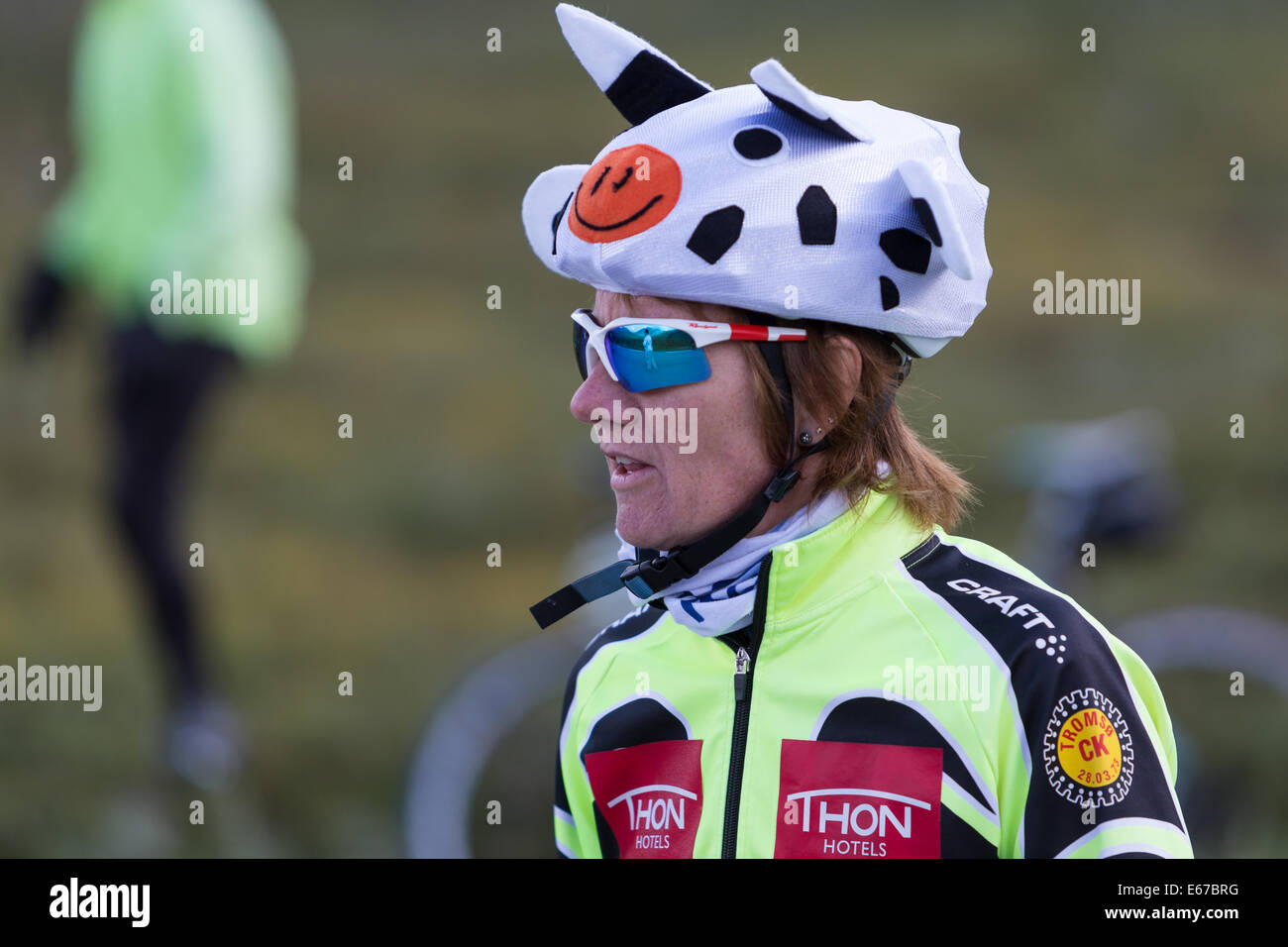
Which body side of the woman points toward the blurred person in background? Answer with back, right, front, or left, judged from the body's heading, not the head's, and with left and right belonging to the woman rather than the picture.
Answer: right

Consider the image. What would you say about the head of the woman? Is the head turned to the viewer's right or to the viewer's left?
to the viewer's left
